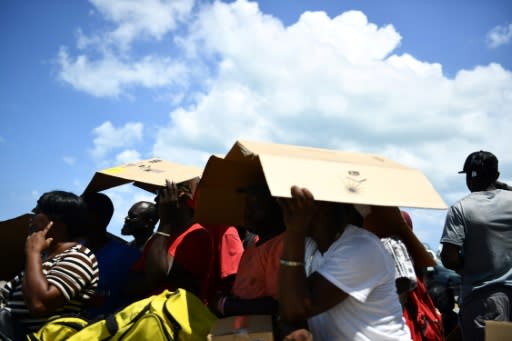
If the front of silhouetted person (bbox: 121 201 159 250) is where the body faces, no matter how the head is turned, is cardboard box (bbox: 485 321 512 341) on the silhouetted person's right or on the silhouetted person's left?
on the silhouetted person's left

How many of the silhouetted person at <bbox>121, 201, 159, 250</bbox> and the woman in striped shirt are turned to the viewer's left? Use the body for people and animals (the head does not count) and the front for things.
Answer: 2

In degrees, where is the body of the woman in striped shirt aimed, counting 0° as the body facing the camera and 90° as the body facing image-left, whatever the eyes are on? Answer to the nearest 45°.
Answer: approximately 90°

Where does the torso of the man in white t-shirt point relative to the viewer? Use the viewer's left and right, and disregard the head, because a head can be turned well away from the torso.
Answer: facing to the left of the viewer

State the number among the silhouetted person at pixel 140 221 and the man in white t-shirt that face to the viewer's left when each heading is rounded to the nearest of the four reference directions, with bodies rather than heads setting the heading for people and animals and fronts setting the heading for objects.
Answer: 2

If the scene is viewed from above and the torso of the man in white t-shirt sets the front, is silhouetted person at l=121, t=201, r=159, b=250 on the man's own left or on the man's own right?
on the man's own right

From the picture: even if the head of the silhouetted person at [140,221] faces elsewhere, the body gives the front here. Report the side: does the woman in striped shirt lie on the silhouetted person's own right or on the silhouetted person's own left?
on the silhouetted person's own left

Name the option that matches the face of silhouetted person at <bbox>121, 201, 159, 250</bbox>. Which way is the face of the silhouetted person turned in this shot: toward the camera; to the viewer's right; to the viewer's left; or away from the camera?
to the viewer's left

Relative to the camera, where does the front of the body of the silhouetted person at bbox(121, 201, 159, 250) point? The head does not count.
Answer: to the viewer's left

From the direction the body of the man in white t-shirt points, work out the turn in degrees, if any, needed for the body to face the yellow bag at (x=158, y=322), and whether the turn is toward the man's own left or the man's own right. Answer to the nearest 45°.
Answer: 0° — they already face it

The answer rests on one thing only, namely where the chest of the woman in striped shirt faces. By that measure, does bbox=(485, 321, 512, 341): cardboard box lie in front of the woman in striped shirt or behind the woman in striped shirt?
behind
